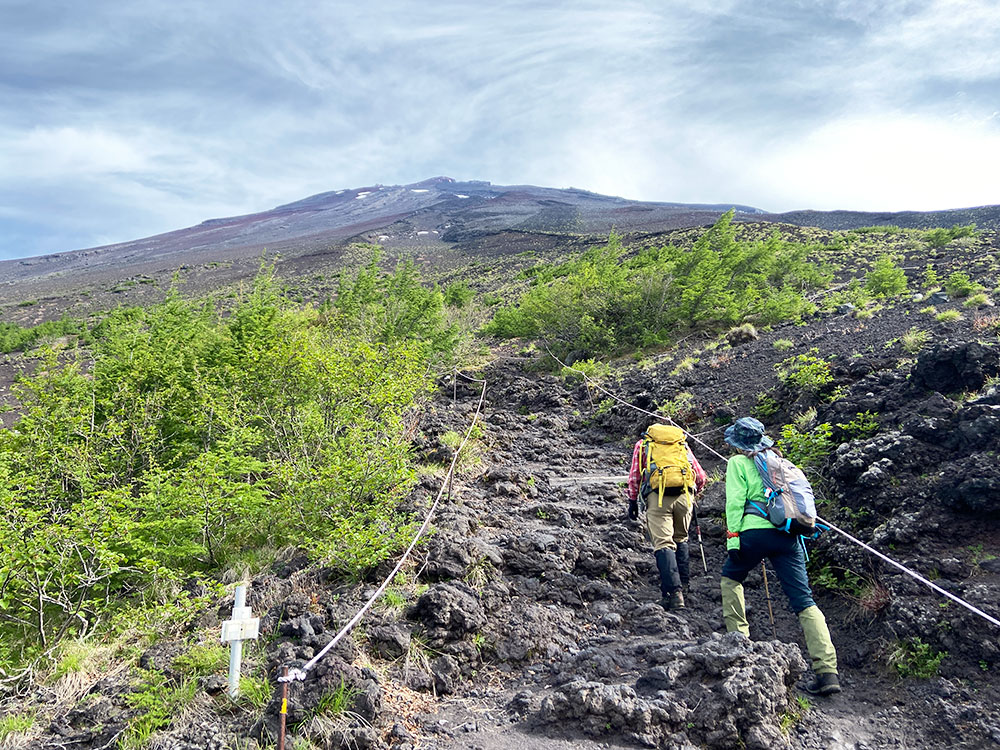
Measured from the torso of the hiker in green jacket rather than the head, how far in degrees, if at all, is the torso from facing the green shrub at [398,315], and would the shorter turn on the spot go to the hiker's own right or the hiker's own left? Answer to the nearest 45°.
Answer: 0° — they already face it

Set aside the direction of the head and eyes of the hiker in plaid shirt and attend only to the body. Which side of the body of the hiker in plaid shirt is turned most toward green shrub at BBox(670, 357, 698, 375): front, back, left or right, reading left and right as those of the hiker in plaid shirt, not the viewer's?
front

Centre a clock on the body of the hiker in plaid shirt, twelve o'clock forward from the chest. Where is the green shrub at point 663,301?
The green shrub is roughly at 12 o'clock from the hiker in plaid shirt.

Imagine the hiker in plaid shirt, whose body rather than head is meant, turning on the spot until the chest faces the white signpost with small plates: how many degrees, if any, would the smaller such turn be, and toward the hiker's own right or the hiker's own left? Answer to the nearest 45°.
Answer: approximately 135° to the hiker's own left

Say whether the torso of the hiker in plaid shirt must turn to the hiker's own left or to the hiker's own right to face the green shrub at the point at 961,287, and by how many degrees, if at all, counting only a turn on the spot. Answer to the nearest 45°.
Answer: approximately 45° to the hiker's own right

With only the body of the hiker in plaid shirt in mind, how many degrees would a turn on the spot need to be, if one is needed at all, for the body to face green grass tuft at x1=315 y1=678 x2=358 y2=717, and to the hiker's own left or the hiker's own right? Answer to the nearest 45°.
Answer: approximately 135° to the hiker's own left

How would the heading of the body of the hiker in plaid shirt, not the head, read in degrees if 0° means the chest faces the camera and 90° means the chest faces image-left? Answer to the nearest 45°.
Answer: approximately 180°

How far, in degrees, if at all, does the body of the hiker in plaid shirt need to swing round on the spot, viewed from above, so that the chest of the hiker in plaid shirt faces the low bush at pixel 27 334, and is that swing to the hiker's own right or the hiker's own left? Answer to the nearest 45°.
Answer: approximately 45° to the hiker's own left

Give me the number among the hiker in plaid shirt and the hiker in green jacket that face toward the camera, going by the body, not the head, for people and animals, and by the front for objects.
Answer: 0

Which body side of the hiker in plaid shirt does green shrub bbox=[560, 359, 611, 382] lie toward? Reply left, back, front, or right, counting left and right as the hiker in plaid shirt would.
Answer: front

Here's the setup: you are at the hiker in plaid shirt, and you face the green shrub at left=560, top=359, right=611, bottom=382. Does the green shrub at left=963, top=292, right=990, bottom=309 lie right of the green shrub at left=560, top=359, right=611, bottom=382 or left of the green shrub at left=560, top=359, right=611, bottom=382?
right

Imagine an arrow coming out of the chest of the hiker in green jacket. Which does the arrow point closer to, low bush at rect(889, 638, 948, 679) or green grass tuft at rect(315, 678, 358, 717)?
the green grass tuft

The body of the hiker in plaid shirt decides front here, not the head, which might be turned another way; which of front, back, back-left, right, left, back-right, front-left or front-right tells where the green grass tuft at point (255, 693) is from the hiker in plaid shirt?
back-left

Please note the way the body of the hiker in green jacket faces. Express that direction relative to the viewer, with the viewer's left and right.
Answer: facing away from the viewer and to the left of the viewer
